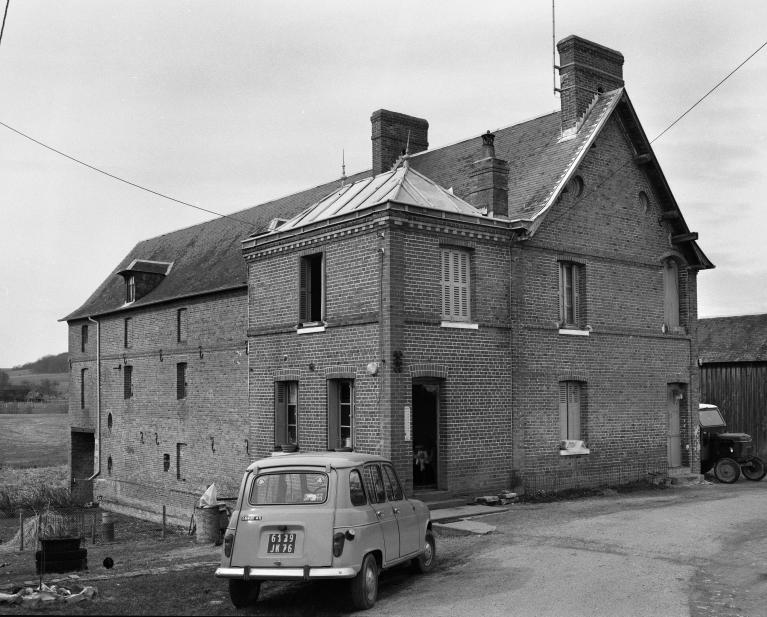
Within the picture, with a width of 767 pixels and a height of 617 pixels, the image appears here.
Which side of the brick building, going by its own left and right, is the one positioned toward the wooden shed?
left

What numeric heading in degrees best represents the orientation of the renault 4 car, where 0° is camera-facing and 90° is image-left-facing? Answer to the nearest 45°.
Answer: approximately 225°

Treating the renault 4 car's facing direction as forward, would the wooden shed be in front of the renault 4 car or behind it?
in front
